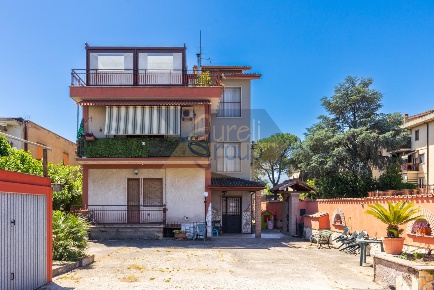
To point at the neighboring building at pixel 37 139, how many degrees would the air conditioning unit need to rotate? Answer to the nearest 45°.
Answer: approximately 135° to its right

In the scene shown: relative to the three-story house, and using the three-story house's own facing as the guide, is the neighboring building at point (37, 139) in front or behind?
behind

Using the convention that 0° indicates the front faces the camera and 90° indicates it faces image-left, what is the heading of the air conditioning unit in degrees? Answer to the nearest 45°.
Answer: approximately 0°

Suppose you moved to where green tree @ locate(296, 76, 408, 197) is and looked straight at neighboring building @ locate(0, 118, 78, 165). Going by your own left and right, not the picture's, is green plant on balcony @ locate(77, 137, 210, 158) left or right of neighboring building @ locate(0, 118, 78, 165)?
left

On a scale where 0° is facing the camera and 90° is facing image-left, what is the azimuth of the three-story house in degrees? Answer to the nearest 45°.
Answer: approximately 0°
